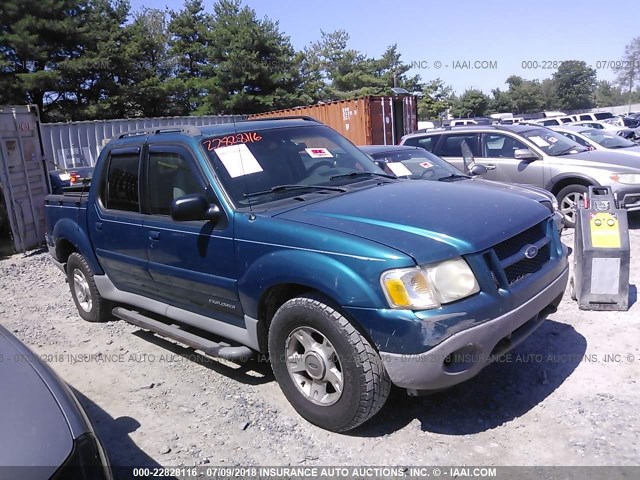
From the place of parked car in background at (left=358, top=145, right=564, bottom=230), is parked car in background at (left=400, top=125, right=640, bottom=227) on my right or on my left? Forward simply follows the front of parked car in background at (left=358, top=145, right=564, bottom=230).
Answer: on my left

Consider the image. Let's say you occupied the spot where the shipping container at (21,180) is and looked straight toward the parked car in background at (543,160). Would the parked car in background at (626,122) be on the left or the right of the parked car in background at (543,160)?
left

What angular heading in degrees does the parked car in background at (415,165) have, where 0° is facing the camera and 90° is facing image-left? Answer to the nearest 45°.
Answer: approximately 315°

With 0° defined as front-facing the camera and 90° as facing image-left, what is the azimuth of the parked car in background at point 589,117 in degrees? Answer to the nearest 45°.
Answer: approximately 315°

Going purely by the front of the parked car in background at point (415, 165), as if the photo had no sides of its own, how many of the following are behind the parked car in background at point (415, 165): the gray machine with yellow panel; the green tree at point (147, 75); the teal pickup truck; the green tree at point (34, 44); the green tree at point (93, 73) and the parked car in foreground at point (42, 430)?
3

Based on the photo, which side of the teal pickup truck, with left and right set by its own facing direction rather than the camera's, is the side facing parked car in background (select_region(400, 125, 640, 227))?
left

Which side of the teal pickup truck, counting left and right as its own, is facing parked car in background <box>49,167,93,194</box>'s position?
back

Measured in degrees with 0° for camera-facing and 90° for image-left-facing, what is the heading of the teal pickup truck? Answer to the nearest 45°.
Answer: approximately 315°

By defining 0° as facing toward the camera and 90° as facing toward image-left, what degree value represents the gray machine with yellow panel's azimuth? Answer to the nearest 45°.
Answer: approximately 0°

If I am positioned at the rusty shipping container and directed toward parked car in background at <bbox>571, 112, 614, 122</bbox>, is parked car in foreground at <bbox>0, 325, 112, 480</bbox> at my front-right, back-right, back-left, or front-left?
back-right
